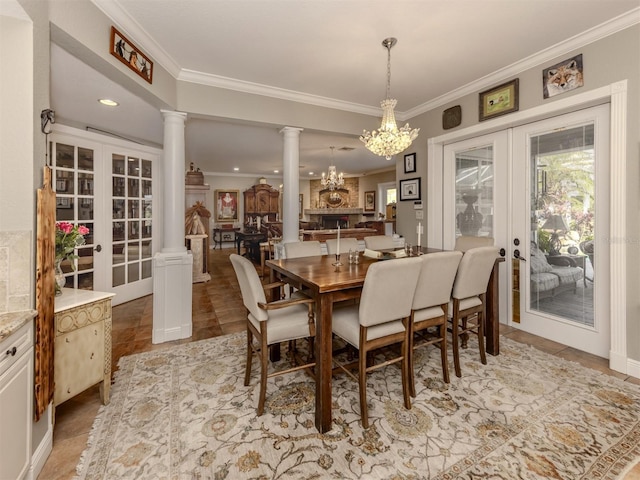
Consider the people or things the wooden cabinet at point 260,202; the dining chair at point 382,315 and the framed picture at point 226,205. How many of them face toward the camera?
2

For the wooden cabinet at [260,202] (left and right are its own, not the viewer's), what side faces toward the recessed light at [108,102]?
front

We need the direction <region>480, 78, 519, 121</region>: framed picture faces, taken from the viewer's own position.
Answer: facing the viewer and to the left of the viewer

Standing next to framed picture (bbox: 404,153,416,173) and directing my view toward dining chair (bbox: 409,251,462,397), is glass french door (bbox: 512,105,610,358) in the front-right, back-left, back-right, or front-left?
front-left

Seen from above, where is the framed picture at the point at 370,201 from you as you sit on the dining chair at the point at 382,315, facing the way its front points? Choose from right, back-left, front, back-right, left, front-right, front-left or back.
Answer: front-right

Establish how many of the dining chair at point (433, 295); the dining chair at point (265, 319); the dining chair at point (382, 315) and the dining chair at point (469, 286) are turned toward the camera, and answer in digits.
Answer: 0

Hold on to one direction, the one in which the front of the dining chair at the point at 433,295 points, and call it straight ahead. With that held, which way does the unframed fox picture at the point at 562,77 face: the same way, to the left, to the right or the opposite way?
to the left

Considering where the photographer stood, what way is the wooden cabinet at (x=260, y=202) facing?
facing the viewer

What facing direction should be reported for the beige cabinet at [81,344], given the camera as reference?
facing the viewer and to the right of the viewer

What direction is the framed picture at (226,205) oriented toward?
toward the camera

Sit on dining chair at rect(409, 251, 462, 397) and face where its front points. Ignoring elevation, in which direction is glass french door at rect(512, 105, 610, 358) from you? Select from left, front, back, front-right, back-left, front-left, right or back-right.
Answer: right

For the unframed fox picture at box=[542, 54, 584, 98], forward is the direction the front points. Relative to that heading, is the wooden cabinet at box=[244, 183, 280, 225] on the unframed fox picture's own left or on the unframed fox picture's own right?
on the unframed fox picture's own right

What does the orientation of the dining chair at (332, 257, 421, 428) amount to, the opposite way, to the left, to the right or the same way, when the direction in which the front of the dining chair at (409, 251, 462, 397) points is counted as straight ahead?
the same way

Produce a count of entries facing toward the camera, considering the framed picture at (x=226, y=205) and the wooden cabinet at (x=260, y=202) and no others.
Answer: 2

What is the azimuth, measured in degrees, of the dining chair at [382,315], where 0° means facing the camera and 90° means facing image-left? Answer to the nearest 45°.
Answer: approximately 135°

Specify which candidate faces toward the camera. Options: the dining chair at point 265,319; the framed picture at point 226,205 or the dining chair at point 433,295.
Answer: the framed picture
